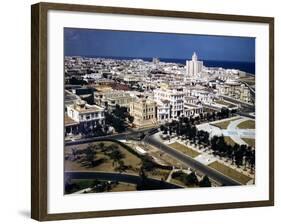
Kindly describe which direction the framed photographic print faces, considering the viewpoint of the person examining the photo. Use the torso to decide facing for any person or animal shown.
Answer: facing the viewer and to the right of the viewer
